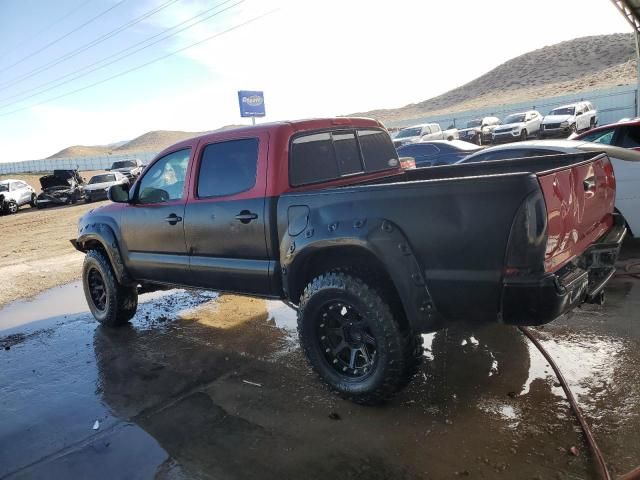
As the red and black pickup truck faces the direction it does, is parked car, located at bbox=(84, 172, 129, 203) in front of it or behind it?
in front

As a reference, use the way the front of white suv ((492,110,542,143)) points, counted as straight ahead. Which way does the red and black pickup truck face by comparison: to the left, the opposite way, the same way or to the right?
to the right

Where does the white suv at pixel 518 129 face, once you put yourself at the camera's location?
facing the viewer and to the left of the viewer

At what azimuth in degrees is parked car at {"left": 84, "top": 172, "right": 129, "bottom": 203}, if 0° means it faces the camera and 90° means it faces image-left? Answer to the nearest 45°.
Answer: approximately 45°

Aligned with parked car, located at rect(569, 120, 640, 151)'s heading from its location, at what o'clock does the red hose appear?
The red hose is roughly at 9 o'clock from the parked car.

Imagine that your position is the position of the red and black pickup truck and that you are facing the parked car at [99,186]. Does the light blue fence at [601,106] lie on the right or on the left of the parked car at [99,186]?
right

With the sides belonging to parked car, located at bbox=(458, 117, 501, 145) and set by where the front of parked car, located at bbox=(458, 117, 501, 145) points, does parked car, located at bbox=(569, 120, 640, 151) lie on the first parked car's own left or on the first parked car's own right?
on the first parked car's own left

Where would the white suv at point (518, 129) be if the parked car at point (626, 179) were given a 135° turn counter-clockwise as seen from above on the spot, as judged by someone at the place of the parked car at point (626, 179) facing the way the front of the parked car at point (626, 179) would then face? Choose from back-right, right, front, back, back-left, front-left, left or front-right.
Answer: back-left

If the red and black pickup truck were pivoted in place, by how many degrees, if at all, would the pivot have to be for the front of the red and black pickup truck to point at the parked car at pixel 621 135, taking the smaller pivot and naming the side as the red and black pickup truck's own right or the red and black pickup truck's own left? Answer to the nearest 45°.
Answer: approximately 90° to the red and black pickup truck's own right

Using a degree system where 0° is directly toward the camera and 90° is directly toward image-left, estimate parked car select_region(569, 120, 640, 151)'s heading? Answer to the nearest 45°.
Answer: approximately 90°

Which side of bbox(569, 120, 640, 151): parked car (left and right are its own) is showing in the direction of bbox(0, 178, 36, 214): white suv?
front

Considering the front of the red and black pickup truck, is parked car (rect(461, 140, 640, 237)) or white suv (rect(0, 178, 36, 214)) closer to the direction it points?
the white suv

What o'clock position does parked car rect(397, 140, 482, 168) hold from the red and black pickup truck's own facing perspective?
The parked car is roughly at 2 o'clock from the red and black pickup truck.
